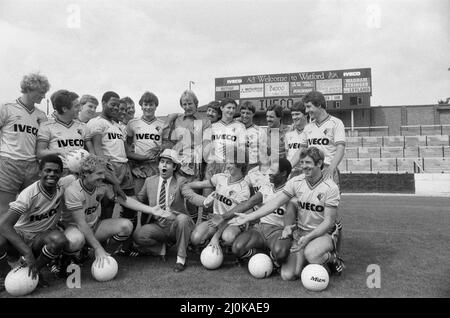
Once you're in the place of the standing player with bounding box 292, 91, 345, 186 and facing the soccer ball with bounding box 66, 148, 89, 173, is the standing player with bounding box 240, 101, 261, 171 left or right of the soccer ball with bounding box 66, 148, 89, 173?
right

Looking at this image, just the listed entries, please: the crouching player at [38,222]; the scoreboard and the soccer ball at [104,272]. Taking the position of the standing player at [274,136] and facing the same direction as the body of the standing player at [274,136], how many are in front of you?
2

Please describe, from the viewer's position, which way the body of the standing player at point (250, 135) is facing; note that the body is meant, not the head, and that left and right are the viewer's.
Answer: facing the viewer and to the left of the viewer

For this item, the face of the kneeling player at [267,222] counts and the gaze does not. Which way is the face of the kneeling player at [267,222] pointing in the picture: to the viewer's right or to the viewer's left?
to the viewer's left

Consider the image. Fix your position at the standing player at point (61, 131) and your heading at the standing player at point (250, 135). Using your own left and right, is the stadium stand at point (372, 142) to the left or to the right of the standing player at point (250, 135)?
left

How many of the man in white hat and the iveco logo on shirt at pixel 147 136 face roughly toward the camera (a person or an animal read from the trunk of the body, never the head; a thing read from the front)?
2

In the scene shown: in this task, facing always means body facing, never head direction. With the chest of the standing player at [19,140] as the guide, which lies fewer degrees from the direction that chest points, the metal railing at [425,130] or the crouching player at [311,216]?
the crouching player

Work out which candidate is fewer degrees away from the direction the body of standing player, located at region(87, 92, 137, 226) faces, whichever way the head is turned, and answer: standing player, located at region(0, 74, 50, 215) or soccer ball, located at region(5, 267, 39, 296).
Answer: the soccer ball

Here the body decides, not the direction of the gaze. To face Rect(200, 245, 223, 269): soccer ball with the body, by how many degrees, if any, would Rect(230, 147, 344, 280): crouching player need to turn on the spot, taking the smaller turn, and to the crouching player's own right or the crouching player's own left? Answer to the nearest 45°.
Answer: approximately 45° to the crouching player's own right
